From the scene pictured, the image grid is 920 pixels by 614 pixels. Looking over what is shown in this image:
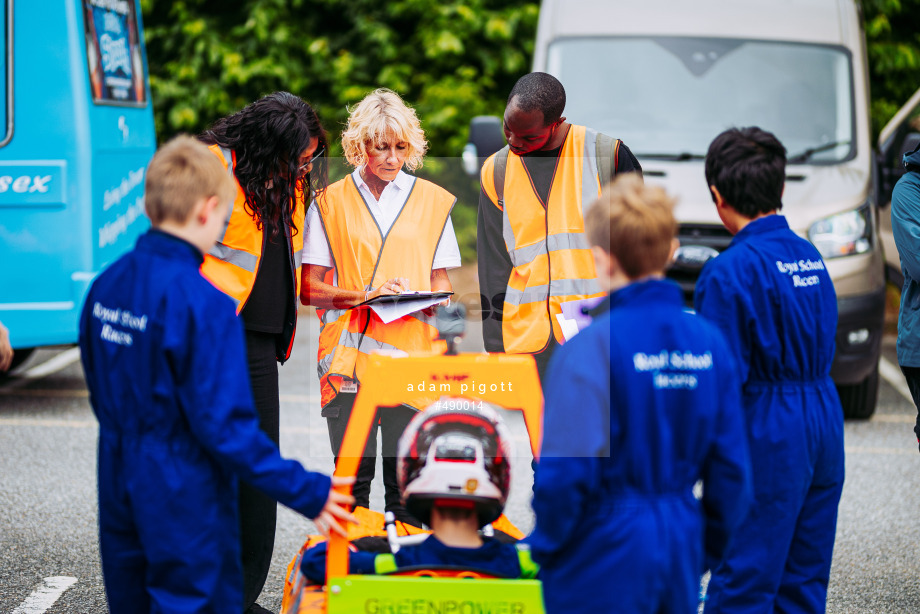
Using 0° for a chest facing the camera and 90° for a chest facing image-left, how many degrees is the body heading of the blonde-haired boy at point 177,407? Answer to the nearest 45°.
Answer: approximately 225°

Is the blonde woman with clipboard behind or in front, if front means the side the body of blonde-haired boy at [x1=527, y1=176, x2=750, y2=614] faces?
in front

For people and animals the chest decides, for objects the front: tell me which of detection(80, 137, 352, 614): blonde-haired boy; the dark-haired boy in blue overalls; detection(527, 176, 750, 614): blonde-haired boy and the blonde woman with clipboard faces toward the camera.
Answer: the blonde woman with clipboard

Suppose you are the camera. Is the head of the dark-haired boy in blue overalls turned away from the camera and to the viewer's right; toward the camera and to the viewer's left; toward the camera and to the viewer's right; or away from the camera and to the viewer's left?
away from the camera and to the viewer's left

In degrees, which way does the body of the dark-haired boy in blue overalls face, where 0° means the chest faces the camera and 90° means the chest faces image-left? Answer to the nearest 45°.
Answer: approximately 135°

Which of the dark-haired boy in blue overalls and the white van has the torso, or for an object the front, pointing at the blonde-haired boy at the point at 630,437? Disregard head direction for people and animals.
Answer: the white van

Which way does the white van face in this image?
toward the camera

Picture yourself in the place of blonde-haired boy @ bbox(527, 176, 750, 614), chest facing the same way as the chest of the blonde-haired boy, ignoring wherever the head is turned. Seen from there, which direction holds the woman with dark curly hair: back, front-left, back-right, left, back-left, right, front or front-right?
front

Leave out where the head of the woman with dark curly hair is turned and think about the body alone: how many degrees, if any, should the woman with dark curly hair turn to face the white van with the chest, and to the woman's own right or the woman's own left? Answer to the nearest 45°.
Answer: approximately 90° to the woman's own left

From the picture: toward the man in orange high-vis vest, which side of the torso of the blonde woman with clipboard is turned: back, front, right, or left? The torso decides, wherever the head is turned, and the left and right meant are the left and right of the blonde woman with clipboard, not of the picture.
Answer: left

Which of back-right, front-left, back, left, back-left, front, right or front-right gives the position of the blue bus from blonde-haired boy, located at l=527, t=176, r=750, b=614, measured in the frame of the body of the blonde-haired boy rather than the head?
front

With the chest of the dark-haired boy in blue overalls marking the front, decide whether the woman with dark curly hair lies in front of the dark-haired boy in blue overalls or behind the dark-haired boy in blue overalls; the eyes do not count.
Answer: in front

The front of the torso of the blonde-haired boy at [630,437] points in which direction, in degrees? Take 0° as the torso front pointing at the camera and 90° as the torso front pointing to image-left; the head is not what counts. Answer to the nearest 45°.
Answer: approximately 135°

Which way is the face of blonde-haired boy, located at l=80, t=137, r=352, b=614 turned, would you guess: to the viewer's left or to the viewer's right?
to the viewer's right

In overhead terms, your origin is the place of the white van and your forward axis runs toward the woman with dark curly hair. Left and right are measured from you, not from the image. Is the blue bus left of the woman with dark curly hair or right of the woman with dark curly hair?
right

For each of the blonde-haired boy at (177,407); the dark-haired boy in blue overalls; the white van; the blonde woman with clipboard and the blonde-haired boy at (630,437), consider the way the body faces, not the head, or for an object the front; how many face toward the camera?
2

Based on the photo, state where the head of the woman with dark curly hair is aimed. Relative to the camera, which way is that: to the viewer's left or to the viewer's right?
to the viewer's right
